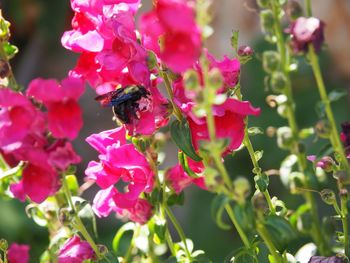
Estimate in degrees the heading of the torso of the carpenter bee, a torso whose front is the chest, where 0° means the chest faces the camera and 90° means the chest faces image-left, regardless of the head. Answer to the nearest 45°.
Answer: approximately 270°
